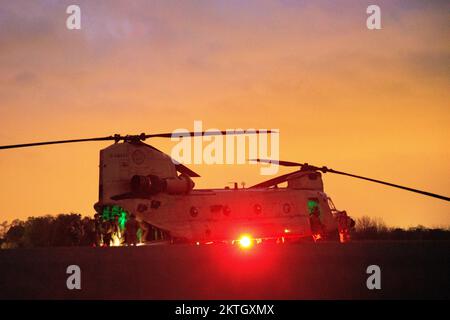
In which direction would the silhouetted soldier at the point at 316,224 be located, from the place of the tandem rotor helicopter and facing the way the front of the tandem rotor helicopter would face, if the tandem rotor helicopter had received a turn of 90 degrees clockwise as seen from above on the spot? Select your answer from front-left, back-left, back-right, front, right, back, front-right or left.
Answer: back-left

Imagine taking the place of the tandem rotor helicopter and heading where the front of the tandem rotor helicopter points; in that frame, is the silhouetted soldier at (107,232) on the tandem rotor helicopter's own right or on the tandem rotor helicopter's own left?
on the tandem rotor helicopter's own right

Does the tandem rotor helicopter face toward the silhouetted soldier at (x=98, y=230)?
no

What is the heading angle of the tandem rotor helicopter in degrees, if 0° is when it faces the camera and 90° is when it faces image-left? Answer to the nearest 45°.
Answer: approximately 270°
